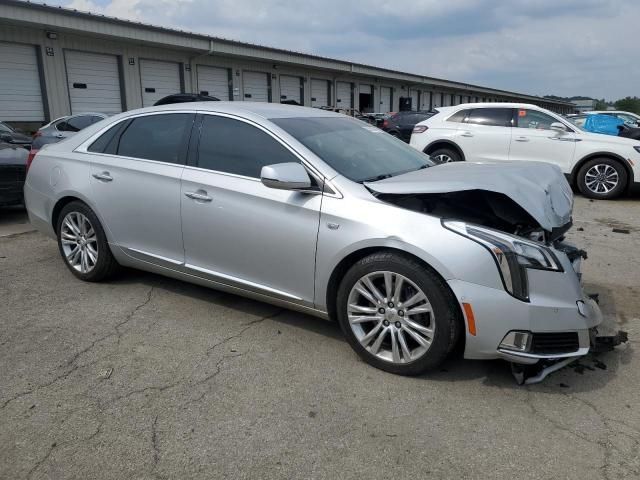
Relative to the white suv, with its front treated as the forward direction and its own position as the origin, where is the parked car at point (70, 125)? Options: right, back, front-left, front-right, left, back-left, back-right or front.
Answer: back

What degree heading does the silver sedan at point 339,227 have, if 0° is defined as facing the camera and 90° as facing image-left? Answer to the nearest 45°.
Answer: approximately 315°

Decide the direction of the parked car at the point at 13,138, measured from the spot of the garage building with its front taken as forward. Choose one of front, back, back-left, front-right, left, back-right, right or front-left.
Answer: front-right

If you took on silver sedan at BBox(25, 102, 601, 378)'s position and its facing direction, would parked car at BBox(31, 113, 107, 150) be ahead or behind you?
behind

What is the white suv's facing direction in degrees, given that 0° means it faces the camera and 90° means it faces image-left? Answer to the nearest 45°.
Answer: approximately 270°

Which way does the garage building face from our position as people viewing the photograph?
facing the viewer and to the right of the viewer

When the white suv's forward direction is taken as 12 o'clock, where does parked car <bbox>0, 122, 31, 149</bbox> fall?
The parked car is roughly at 5 o'clock from the white suv.

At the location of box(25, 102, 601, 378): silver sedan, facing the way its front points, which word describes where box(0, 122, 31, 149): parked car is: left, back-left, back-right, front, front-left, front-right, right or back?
back

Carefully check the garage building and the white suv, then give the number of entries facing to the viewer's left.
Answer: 0

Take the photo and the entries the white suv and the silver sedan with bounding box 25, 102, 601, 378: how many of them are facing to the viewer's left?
0

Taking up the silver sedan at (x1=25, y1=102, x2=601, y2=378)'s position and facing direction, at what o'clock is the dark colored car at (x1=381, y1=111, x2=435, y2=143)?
The dark colored car is roughly at 8 o'clock from the silver sedan.
